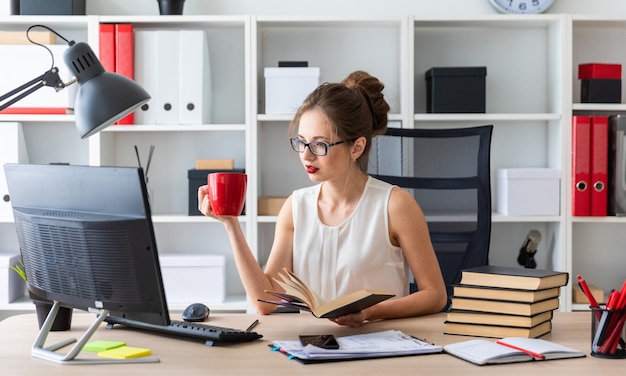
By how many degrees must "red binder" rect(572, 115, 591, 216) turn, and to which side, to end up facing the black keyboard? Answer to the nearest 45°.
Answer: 0° — it already faces it

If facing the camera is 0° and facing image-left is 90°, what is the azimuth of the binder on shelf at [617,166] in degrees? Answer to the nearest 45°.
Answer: approximately 0°

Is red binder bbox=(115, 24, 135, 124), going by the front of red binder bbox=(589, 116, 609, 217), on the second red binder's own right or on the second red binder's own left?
on the second red binder's own right

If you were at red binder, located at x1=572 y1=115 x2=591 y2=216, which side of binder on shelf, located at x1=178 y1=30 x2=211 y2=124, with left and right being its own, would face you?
left

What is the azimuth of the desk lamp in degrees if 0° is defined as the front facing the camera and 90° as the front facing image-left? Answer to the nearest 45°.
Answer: approximately 270°

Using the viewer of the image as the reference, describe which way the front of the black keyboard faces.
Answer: facing away from the viewer and to the right of the viewer

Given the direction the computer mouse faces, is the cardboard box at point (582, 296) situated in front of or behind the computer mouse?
behind
